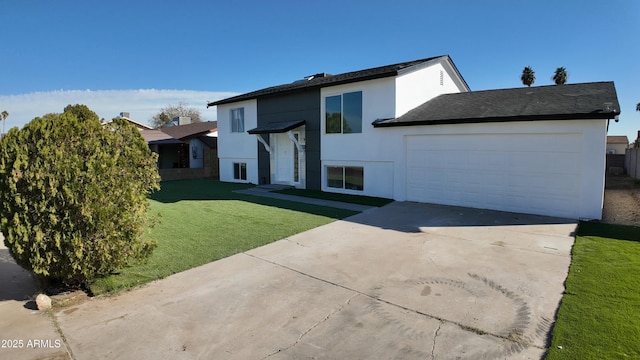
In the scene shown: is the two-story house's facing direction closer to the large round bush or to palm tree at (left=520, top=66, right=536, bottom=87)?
the large round bush

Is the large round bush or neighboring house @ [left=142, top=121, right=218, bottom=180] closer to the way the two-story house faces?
the large round bush

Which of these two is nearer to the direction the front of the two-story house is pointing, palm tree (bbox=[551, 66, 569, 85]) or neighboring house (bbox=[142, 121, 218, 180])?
the neighboring house

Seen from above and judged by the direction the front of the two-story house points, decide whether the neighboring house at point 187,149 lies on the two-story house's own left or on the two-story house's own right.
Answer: on the two-story house's own right

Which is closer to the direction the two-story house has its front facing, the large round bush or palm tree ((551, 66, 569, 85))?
the large round bush

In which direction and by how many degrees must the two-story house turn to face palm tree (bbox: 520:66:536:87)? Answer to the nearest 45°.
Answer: approximately 135° to its right

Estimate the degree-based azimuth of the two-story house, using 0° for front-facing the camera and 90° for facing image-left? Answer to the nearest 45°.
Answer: approximately 45°

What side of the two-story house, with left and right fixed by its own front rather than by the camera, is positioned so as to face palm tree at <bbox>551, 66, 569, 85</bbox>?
back
